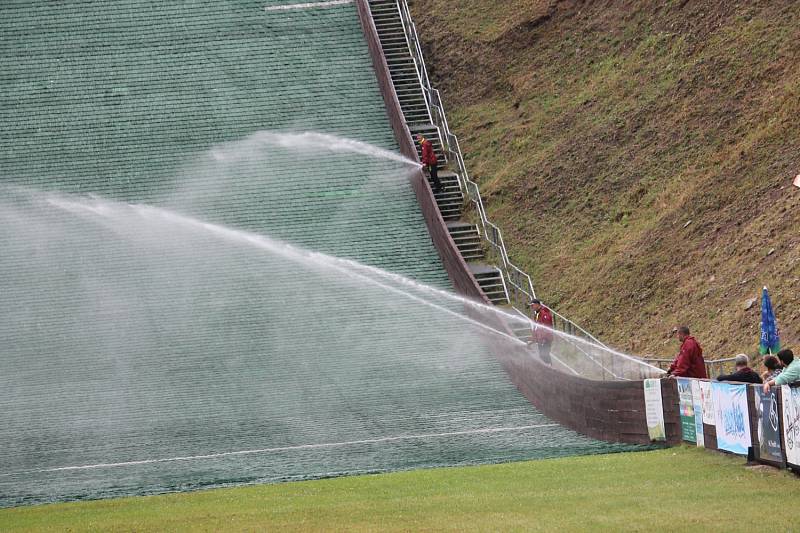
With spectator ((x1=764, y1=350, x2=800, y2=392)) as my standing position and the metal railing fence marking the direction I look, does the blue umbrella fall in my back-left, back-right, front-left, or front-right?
front-right

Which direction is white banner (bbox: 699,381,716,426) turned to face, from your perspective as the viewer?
facing the viewer and to the left of the viewer

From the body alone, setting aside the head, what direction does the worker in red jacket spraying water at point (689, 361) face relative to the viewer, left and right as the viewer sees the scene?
facing to the left of the viewer

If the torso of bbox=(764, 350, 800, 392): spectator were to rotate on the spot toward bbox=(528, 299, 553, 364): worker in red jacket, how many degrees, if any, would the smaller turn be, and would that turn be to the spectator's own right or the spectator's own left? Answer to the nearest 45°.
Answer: approximately 45° to the spectator's own right

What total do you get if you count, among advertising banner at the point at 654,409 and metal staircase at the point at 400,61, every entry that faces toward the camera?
2

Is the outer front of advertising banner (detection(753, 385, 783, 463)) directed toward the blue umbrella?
no

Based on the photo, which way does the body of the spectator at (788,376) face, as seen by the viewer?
to the viewer's left

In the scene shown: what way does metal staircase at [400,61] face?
toward the camera

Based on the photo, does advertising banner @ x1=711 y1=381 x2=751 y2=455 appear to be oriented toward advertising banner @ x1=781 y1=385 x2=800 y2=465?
no

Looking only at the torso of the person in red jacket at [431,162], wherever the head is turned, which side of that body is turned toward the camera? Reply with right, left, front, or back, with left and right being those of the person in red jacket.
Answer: left

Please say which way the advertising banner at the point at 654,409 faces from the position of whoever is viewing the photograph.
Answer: facing the viewer
